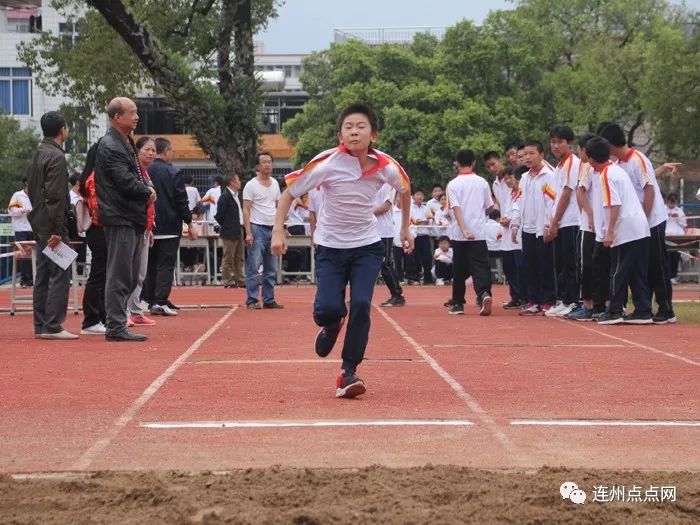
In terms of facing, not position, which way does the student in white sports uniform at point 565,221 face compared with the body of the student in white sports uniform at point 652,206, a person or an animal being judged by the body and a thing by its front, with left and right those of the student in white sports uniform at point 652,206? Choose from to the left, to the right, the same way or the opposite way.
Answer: the same way

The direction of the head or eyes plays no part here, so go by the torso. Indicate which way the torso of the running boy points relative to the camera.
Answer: toward the camera

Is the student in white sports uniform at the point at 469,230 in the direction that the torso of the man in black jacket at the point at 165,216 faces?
yes

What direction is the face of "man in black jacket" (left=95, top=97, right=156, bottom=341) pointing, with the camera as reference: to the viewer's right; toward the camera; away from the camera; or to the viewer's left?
to the viewer's right

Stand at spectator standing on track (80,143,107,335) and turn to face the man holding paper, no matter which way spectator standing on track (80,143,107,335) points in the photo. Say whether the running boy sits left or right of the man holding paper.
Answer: left

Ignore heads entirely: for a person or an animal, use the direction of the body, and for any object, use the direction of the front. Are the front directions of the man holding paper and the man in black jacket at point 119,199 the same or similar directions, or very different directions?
same or similar directions

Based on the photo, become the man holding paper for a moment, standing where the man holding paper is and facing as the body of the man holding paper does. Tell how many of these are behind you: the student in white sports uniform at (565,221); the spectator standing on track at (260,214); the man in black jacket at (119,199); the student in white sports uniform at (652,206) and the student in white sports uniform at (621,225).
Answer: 0

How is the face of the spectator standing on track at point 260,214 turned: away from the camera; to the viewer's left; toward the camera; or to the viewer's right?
toward the camera

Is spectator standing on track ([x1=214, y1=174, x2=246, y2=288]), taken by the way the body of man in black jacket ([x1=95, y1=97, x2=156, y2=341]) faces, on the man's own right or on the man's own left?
on the man's own left

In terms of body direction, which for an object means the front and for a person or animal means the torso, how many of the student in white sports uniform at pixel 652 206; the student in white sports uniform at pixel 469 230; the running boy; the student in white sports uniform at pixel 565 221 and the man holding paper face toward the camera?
1

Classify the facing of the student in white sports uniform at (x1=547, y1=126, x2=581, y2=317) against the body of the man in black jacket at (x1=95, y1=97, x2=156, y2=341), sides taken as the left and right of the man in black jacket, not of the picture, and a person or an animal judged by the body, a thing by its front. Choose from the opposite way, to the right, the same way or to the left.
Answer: the opposite way

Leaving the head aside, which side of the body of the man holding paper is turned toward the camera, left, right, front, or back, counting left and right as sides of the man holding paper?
right

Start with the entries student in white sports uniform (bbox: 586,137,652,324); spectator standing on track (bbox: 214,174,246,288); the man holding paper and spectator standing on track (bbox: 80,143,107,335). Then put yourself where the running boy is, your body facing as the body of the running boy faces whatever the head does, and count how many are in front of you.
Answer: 0

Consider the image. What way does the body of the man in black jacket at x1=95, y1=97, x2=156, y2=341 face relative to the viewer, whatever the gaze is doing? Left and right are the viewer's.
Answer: facing to the right of the viewer

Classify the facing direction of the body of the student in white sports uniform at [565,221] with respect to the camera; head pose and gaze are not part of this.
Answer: to the viewer's left

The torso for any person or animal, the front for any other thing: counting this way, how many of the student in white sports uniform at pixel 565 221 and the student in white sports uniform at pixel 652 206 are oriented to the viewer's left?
2

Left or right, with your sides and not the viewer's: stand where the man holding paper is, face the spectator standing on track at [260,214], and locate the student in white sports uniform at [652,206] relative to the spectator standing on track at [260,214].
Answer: right
